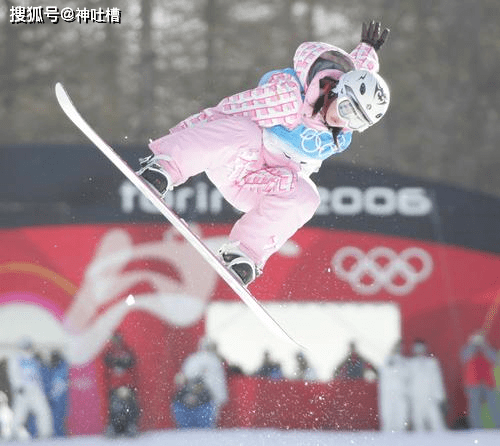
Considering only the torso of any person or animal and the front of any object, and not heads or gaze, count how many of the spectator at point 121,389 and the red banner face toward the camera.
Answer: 2

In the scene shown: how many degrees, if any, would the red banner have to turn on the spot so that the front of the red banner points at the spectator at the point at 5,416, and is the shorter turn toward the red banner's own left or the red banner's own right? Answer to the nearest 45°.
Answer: approximately 90° to the red banner's own right

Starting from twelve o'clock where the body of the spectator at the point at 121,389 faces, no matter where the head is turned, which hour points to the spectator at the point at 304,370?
the spectator at the point at 304,370 is roughly at 9 o'clock from the spectator at the point at 121,389.

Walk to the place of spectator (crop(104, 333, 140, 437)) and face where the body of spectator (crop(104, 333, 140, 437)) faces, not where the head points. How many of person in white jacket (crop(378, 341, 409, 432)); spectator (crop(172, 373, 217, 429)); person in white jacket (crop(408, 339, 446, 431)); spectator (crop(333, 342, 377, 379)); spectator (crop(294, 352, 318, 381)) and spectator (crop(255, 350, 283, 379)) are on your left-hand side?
6

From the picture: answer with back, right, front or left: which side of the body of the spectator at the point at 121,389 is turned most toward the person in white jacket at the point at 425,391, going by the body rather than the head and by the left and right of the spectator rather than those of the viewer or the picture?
left

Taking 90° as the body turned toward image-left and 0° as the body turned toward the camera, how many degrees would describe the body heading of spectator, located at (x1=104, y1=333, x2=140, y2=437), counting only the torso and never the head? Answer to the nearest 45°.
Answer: approximately 0°

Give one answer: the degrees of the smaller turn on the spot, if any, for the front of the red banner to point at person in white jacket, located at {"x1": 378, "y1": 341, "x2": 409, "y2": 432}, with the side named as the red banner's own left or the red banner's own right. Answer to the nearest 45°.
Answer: approximately 90° to the red banner's own left

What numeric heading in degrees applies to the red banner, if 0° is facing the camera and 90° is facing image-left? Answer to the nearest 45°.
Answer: approximately 0°

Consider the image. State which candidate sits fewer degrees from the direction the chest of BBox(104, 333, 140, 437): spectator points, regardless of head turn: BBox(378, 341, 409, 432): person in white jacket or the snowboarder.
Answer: the snowboarder

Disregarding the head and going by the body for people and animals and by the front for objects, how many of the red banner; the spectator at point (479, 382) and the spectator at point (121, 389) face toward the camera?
3
